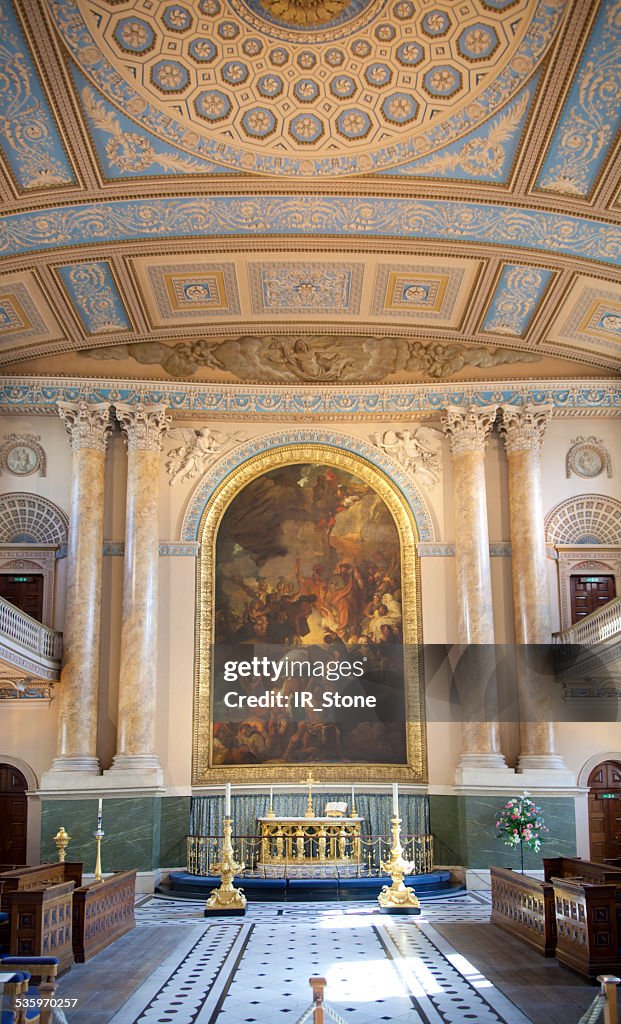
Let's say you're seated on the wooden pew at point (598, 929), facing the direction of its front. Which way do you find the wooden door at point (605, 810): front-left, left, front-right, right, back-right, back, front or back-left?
right

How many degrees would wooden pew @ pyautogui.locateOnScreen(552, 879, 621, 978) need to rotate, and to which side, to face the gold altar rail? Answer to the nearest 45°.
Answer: approximately 45° to its right

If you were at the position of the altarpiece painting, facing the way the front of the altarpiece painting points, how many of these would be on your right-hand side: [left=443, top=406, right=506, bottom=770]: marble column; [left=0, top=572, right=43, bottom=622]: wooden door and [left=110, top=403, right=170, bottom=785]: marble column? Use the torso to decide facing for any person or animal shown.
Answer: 2

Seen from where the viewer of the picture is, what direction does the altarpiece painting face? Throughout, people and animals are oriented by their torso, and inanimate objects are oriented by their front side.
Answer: facing the viewer

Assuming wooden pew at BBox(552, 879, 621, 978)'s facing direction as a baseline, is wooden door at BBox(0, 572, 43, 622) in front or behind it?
in front

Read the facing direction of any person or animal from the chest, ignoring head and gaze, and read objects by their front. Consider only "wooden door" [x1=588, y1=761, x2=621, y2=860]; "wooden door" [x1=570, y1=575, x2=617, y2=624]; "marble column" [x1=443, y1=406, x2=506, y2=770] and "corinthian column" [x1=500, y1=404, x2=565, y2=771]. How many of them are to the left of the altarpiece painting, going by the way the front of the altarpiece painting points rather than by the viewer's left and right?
4

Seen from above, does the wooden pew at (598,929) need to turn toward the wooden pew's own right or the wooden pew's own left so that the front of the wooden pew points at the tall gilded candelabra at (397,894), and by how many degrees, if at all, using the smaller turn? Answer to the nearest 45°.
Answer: approximately 45° to the wooden pew's own right

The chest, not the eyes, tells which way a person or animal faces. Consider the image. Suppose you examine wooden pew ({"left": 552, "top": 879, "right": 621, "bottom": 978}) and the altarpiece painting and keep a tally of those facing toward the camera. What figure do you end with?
1

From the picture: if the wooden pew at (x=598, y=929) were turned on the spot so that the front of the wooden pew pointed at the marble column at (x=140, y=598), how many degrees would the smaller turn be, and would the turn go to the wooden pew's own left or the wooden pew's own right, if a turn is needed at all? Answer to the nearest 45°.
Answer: approximately 45° to the wooden pew's own right

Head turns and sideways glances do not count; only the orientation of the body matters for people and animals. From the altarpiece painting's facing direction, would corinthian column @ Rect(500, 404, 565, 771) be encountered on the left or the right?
on its left

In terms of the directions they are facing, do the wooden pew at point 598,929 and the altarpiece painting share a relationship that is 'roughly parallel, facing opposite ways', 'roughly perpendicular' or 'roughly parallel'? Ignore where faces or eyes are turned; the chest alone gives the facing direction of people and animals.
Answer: roughly perpendicular

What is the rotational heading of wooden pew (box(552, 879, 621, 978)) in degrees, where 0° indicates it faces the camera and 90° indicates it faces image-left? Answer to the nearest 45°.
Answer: approximately 90°

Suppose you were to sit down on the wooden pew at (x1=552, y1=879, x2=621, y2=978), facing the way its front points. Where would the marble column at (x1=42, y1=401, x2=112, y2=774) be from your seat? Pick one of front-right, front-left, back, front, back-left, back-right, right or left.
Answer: front-right

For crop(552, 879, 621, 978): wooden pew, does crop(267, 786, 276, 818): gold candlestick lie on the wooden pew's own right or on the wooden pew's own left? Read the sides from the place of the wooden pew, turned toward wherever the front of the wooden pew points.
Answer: on the wooden pew's own right

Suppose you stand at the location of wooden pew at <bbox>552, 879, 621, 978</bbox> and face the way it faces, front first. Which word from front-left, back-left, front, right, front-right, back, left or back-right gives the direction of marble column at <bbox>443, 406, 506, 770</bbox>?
right

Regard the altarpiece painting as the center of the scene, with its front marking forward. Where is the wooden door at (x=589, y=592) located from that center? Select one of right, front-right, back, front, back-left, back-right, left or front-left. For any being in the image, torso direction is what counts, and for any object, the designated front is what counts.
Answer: left

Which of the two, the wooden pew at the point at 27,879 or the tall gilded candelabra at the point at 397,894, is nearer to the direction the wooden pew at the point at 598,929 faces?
the wooden pew
